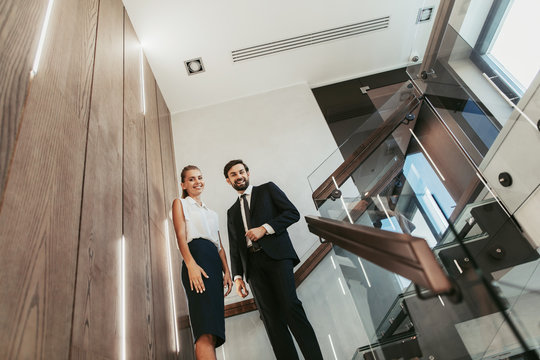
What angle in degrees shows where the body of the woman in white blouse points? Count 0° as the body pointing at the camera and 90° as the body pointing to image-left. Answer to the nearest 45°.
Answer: approximately 315°

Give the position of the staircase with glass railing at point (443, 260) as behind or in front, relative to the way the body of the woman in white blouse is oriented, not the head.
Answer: in front

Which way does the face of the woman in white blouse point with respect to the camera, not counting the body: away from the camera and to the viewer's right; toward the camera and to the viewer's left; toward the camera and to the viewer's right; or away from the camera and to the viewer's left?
toward the camera and to the viewer's right

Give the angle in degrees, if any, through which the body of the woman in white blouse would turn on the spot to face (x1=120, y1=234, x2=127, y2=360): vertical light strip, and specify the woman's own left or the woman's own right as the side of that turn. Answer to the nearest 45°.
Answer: approximately 90° to the woman's own right
